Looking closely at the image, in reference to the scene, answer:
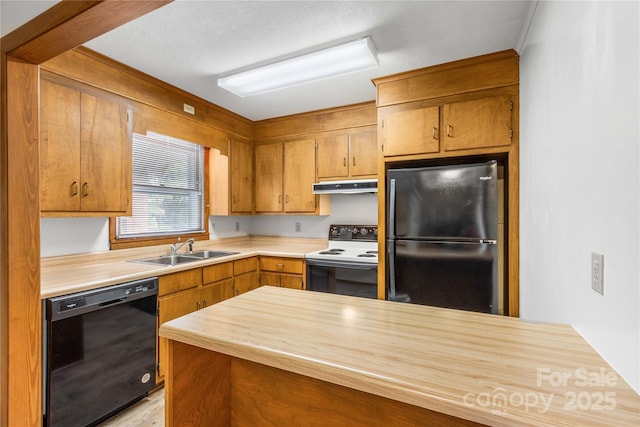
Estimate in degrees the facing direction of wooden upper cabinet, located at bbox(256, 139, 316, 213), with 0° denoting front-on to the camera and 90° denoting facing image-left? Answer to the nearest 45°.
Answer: approximately 45°

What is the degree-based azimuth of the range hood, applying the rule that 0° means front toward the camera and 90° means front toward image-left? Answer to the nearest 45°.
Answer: approximately 0°

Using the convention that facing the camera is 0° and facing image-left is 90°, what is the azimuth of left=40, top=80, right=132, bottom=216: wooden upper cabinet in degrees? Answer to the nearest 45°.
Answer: approximately 315°

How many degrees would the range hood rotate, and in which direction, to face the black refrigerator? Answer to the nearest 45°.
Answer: approximately 45° to its left

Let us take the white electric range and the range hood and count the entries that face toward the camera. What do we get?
2
